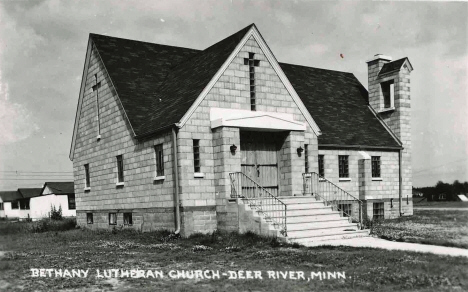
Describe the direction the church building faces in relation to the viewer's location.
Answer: facing the viewer and to the right of the viewer
